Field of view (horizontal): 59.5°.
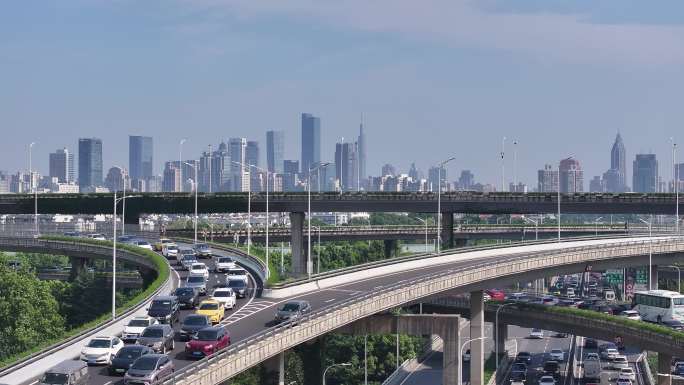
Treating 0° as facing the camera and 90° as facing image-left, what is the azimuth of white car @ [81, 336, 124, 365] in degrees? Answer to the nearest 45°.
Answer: approximately 45°

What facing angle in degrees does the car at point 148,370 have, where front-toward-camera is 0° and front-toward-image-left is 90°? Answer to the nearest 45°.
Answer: approximately 45°

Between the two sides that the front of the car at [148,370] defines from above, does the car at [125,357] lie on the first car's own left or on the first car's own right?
on the first car's own right
